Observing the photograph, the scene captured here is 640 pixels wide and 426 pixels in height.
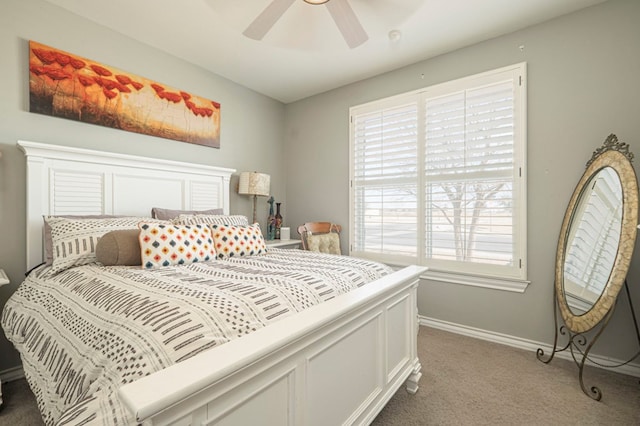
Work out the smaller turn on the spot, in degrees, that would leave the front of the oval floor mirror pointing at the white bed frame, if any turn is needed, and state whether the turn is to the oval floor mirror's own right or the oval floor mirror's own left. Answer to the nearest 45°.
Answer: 0° — it already faces it

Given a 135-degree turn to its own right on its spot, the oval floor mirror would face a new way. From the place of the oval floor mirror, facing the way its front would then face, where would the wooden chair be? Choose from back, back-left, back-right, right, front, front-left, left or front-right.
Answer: left

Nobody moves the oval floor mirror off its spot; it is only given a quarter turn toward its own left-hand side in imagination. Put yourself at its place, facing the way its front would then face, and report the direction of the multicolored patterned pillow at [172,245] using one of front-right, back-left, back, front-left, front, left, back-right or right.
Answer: right

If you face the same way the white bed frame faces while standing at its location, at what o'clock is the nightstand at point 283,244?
The nightstand is roughly at 8 o'clock from the white bed frame.

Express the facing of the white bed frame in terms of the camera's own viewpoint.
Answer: facing the viewer and to the right of the viewer

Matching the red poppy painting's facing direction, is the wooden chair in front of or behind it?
in front

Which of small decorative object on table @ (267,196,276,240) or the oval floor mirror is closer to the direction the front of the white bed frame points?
the oval floor mirror

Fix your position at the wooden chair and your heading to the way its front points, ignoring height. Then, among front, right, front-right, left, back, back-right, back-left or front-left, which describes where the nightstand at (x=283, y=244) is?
right

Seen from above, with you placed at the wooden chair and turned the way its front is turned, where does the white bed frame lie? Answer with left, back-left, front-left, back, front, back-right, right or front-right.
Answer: front

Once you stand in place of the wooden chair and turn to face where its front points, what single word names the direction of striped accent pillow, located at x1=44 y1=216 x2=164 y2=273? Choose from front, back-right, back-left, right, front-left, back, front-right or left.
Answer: front-right

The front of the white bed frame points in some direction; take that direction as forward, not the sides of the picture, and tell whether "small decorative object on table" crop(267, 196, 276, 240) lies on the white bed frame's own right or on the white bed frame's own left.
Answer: on the white bed frame's own left

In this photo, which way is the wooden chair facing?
toward the camera

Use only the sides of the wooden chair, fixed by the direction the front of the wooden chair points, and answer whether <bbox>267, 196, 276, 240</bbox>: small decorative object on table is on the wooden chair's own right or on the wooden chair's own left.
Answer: on the wooden chair's own right

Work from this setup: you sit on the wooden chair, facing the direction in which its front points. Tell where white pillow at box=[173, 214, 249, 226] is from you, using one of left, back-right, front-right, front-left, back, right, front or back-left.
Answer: front-right
